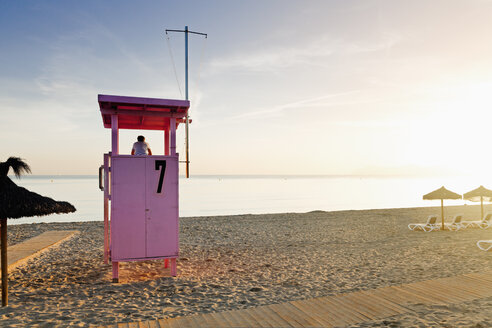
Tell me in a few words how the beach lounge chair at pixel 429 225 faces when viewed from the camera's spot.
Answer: facing to the left of the viewer

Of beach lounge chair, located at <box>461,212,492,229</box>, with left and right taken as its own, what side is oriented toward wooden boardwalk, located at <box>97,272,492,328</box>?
left

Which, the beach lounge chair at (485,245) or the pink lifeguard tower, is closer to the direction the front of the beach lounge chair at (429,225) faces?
the pink lifeguard tower

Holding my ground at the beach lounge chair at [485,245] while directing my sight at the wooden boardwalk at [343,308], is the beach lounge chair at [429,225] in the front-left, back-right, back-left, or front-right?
back-right

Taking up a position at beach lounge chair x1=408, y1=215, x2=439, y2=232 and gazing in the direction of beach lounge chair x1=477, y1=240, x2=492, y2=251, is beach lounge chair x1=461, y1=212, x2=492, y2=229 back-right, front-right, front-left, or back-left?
back-left

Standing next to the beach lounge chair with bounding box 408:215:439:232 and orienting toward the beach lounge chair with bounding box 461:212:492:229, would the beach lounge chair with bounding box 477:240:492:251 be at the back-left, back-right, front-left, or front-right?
back-right

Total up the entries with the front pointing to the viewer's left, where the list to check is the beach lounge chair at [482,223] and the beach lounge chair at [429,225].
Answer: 2
